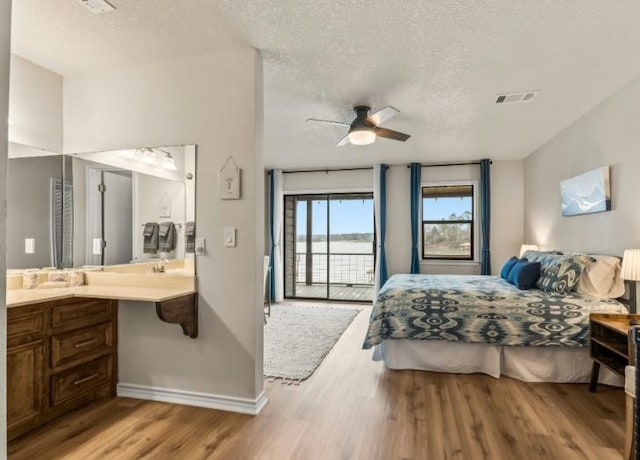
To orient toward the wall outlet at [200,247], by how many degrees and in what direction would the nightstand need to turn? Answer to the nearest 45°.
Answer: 0° — it already faces it

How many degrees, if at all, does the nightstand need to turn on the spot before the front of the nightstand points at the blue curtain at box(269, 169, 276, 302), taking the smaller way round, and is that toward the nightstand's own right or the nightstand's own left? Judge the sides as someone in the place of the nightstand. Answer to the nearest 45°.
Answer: approximately 45° to the nightstand's own right
